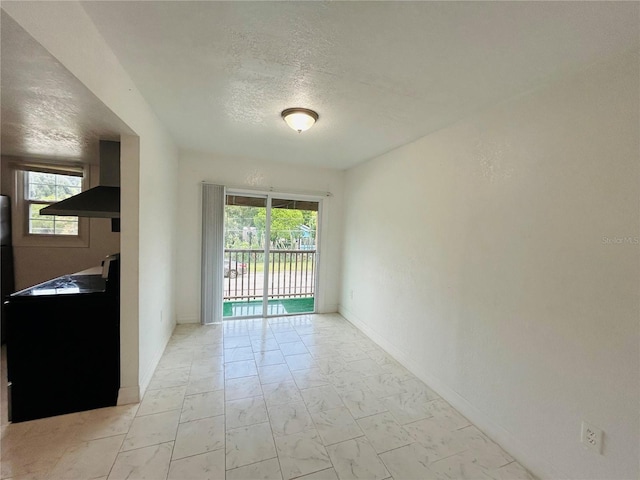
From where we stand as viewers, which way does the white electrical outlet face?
facing the viewer and to the left of the viewer

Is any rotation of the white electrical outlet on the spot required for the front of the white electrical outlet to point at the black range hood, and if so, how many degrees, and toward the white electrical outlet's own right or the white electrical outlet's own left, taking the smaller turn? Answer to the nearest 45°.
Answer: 0° — it already faces it

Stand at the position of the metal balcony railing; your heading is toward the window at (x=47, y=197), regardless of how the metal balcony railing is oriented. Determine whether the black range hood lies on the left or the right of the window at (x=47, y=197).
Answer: left

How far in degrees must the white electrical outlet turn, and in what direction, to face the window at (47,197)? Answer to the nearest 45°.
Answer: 0° — it already faces it

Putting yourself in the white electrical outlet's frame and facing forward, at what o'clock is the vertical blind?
The vertical blind is roughly at 1 o'clock from the white electrical outlet.

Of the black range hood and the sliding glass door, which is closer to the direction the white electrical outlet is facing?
the black range hood

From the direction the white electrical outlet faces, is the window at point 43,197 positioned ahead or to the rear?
ahead

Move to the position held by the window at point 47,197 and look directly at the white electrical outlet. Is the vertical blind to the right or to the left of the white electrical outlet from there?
left

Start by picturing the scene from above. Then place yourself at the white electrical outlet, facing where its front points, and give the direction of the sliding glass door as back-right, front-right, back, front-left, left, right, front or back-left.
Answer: front-right

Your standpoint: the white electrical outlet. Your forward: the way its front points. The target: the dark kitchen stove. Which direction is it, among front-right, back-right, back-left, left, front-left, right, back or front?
front
